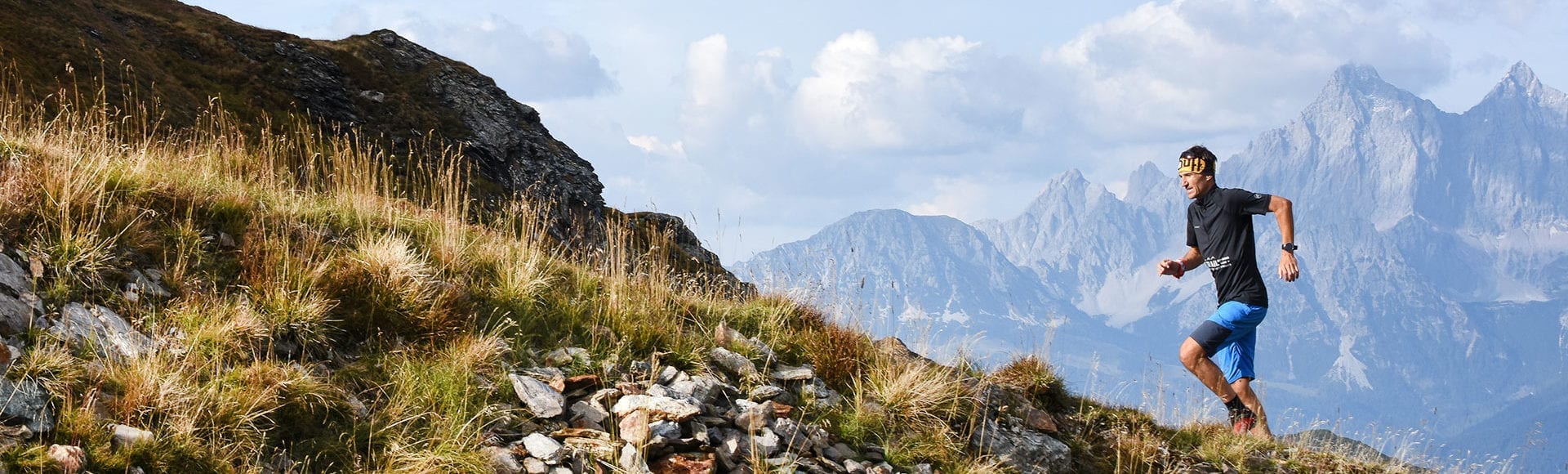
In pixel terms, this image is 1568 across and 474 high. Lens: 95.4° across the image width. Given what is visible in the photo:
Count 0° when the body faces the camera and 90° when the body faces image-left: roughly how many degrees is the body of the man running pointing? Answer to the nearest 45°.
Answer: approximately 45°

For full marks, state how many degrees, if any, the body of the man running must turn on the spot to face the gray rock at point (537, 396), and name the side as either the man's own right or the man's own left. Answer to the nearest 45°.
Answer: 0° — they already face it

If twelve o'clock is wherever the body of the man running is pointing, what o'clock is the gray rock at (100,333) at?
The gray rock is roughly at 12 o'clock from the man running.

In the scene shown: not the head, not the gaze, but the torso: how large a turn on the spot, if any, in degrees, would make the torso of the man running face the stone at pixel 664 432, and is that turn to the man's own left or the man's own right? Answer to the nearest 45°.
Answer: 0° — they already face it

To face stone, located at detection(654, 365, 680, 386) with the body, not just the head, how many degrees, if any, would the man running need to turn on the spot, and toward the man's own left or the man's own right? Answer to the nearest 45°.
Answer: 0° — they already face it

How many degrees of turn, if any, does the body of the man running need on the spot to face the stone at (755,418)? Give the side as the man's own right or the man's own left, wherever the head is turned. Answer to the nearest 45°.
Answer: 0° — they already face it

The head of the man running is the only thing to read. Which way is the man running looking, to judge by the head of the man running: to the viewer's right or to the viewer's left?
to the viewer's left

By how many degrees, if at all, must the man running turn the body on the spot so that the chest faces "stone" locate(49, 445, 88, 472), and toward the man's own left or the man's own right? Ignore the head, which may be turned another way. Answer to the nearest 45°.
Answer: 0° — they already face it

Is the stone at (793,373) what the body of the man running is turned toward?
yes

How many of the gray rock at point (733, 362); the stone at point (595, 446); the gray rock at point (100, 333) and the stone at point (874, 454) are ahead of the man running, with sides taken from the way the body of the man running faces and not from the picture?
4
